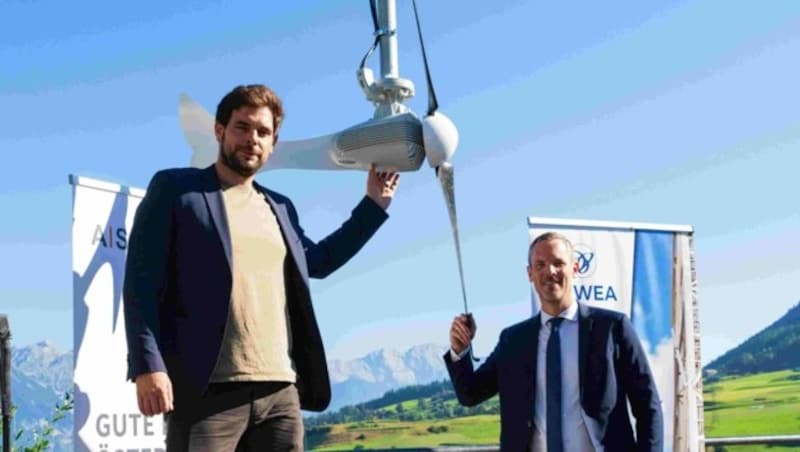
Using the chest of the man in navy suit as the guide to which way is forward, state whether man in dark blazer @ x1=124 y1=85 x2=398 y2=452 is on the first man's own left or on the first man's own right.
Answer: on the first man's own right

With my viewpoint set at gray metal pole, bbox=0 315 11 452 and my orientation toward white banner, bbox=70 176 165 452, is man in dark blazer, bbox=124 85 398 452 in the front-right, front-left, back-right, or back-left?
front-right

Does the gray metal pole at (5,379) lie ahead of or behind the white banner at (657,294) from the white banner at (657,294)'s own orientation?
ahead

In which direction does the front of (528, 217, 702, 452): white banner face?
toward the camera

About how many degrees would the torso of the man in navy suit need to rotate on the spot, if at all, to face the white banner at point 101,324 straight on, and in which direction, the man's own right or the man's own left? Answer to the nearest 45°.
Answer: approximately 90° to the man's own right

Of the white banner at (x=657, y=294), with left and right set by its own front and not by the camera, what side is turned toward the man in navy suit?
front

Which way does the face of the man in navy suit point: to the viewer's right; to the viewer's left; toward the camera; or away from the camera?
toward the camera

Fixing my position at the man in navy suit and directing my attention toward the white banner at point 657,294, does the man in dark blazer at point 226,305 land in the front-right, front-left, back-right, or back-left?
back-left

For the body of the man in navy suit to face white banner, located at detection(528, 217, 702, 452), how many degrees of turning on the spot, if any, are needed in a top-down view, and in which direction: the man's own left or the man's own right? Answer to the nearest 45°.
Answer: approximately 180°

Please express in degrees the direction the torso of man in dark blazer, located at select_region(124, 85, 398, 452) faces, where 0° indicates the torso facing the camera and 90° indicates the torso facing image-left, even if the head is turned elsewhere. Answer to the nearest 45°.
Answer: approximately 315°

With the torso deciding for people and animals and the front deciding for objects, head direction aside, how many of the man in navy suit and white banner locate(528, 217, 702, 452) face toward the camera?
2

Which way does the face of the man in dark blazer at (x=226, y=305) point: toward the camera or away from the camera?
toward the camera
